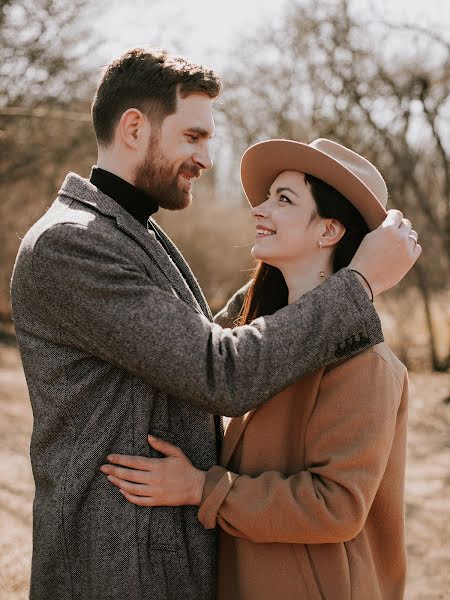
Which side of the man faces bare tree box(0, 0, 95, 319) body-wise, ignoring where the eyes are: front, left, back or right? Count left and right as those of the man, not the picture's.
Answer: left

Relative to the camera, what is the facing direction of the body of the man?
to the viewer's right

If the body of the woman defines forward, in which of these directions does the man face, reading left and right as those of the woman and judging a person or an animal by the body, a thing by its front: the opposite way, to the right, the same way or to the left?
the opposite way

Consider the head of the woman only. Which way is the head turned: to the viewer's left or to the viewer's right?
to the viewer's left

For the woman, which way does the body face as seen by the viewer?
to the viewer's left

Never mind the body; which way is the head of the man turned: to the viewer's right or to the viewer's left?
to the viewer's right
